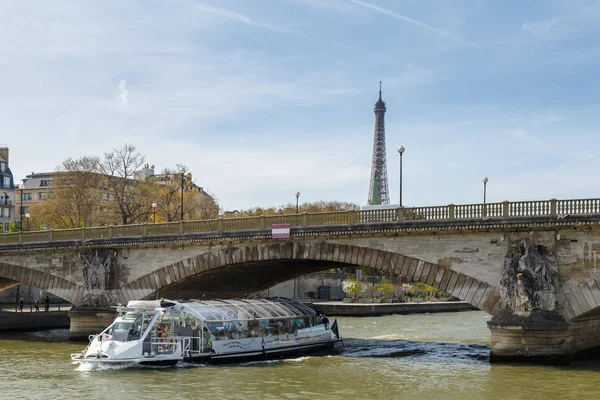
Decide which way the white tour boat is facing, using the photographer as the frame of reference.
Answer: facing the viewer and to the left of the viewer
